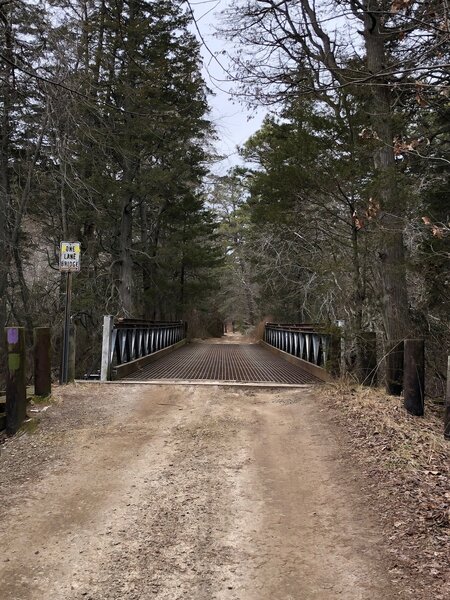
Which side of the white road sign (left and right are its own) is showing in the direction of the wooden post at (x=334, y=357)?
left

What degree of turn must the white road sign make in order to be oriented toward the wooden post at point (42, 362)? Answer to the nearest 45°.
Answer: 0° — it already faces it

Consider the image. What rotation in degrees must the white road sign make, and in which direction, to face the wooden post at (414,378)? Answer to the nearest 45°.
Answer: approximately 45° to its left

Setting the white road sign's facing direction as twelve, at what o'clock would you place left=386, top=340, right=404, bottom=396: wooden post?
The wooden post is roughly at 10 o'clock from the white road sign.

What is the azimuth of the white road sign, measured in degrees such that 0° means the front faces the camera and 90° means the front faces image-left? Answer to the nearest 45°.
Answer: approximately 0°

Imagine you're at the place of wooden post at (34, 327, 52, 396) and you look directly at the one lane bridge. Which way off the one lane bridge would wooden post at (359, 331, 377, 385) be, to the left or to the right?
right

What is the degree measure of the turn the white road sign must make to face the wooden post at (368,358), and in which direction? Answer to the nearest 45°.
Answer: approximately 45° to its left

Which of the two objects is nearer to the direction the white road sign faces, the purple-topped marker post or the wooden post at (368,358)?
the purple-topped marker post

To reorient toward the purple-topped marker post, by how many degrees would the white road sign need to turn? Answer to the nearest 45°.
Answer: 0° — it already faces it
